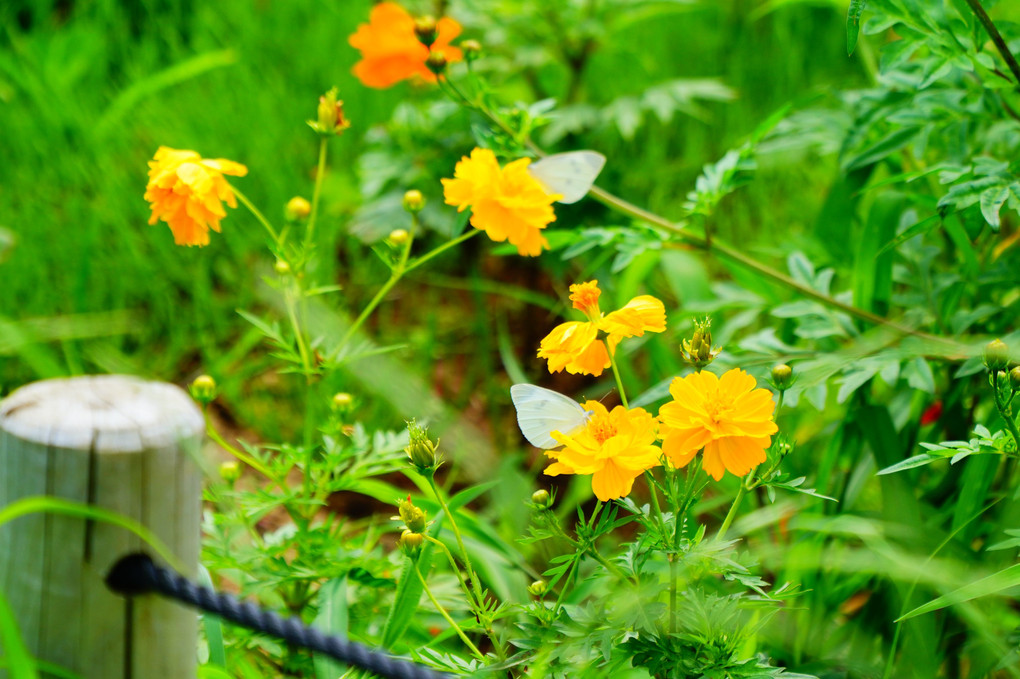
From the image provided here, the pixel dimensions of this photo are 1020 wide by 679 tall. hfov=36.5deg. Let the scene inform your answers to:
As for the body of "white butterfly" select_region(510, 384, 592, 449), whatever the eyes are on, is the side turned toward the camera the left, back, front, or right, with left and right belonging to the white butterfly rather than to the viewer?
right

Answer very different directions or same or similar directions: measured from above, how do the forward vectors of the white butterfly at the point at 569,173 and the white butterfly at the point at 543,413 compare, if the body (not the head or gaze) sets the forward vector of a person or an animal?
very different directions

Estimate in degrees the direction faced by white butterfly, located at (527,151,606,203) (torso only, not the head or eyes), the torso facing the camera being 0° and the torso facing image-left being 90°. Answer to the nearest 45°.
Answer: approximately 90°

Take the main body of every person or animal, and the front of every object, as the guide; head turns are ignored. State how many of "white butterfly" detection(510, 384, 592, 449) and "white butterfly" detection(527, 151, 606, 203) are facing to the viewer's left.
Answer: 1
